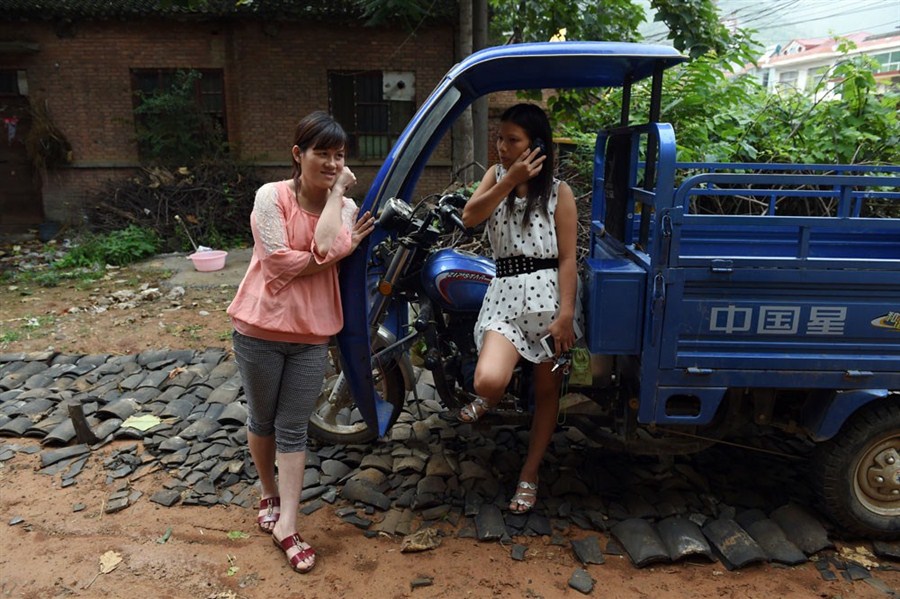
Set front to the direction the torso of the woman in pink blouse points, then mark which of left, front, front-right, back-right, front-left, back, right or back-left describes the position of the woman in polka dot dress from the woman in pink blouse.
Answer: front-left

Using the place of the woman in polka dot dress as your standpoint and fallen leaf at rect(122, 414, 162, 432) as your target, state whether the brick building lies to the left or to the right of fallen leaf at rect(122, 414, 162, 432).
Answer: right

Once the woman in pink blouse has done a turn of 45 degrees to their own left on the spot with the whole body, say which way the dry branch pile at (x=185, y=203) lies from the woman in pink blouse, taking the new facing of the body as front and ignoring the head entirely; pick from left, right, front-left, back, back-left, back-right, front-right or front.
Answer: left

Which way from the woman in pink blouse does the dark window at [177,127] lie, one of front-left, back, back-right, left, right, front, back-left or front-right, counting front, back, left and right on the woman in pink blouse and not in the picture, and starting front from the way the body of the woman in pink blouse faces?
back-left

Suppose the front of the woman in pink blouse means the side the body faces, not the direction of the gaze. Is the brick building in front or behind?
behind

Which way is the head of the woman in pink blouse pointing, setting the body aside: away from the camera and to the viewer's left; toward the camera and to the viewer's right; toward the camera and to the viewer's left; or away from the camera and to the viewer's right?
toward the camera and to the viewer's right

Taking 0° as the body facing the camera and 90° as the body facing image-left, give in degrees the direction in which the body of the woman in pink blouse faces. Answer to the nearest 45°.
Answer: approximately 315°
